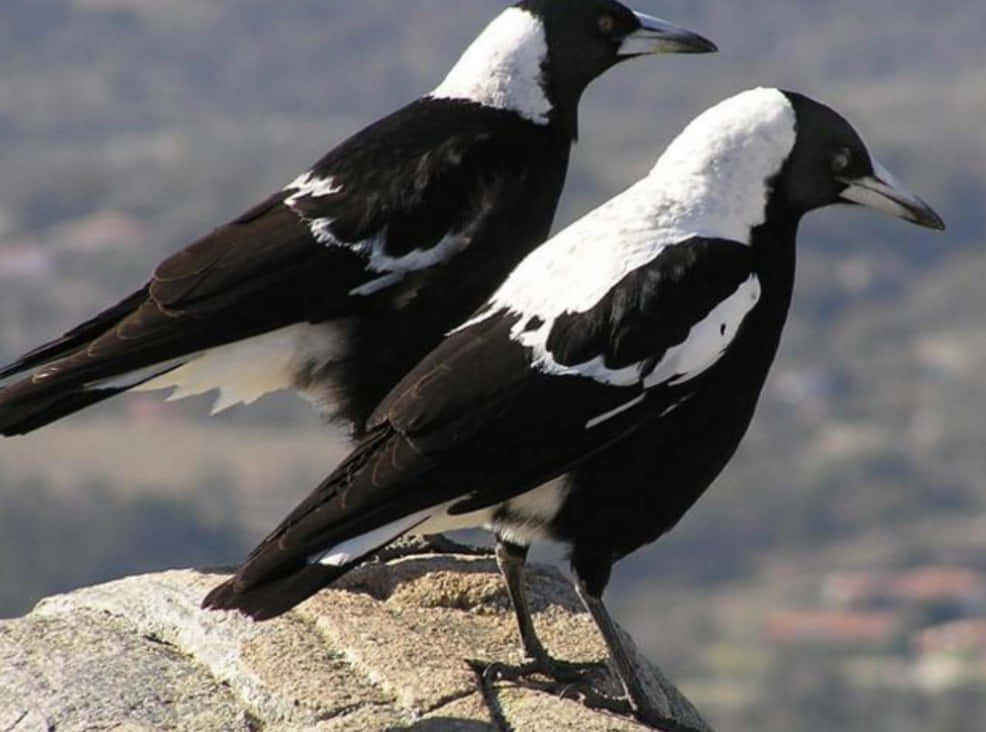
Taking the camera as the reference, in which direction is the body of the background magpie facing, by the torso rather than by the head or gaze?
to the viewer's right

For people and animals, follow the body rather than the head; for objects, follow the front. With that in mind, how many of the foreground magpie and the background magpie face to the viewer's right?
2

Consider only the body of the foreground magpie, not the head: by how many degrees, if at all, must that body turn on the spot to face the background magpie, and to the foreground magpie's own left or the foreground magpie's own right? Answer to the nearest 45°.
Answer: approximately 135° to the foreground magpie's own left

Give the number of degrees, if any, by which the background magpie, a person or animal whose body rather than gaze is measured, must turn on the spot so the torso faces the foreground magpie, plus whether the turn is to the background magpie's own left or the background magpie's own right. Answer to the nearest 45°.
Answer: approximately 45° to the background magpie's own right

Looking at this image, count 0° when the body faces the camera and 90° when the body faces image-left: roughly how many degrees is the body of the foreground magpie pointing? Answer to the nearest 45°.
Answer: approximately 270°
